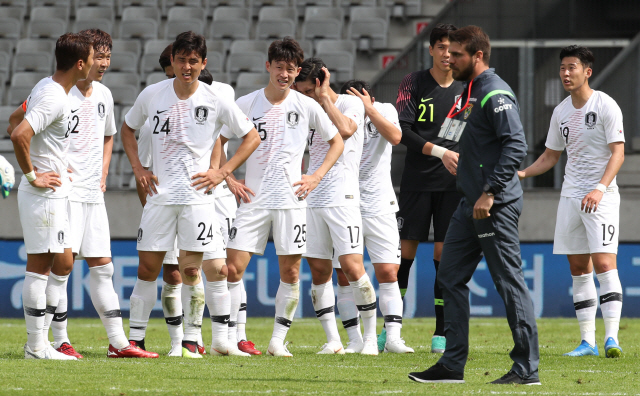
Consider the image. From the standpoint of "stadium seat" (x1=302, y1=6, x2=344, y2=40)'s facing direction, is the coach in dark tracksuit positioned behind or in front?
in front

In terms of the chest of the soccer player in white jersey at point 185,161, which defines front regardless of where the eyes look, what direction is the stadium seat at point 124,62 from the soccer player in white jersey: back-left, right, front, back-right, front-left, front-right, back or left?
back

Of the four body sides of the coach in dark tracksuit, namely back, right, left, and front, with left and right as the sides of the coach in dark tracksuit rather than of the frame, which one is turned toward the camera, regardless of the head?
left

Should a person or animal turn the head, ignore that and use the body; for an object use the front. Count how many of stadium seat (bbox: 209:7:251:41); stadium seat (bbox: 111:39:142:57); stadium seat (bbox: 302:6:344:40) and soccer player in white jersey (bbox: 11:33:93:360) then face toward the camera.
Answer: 3

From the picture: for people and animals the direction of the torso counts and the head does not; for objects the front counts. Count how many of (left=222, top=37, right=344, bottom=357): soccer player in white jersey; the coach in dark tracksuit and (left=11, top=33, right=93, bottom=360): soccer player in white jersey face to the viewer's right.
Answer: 1

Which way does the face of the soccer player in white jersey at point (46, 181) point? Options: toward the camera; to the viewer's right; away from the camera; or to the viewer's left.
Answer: to the viewer's right

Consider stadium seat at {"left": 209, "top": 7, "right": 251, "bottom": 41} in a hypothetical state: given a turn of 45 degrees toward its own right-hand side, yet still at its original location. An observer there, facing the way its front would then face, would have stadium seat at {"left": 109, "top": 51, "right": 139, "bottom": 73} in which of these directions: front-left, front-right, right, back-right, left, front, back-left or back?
front-right

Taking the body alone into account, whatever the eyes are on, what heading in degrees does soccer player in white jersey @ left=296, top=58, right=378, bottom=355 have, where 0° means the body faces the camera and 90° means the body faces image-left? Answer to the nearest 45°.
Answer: approximately 45°

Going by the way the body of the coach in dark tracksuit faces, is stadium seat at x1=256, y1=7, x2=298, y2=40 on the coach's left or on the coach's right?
on the coach's right

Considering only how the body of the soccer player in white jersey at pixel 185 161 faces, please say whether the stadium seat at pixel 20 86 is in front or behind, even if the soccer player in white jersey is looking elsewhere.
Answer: behind

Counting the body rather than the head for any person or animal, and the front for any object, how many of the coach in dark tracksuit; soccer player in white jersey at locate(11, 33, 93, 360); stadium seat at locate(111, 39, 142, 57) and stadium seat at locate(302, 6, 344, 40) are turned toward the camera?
2

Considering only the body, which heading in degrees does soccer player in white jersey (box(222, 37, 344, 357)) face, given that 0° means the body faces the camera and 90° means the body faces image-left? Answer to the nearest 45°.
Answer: approximately 0°

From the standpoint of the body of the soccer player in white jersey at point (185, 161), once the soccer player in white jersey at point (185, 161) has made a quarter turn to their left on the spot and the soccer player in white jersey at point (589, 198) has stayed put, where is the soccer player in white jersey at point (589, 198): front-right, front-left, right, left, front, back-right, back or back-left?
front
